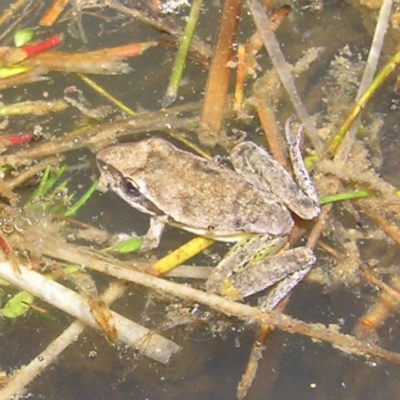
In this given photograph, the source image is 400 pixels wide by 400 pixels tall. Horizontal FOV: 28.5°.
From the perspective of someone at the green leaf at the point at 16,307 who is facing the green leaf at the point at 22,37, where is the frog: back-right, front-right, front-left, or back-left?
front-right

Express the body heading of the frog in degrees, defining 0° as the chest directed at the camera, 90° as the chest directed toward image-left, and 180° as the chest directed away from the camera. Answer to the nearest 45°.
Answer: approximately 90°

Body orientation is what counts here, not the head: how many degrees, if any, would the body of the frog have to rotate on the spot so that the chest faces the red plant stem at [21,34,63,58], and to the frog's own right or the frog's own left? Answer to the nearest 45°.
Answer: approximately 45° to the frog's own right

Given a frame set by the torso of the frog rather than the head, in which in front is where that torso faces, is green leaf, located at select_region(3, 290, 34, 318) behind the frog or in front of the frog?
in front

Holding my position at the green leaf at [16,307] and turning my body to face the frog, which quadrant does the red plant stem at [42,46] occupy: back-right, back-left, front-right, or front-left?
front-left

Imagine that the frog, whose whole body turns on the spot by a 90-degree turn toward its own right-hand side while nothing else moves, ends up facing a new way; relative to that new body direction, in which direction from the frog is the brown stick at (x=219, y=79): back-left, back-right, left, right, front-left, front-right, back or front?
front

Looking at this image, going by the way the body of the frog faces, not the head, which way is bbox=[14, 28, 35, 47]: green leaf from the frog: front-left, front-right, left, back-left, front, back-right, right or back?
front-right

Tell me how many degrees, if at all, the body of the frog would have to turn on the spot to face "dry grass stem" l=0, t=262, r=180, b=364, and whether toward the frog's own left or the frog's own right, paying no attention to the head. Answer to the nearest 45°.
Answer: approximately 45° to the frog's own left
